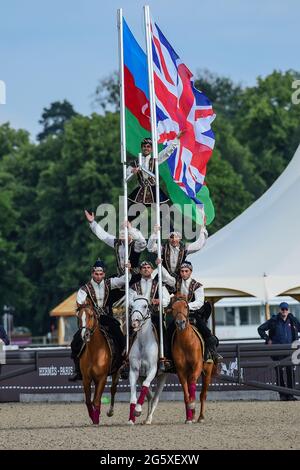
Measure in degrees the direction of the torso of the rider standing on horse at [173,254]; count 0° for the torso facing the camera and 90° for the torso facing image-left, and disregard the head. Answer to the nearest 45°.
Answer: approximately 0°

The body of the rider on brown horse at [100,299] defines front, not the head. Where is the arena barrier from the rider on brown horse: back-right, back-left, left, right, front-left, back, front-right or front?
back
